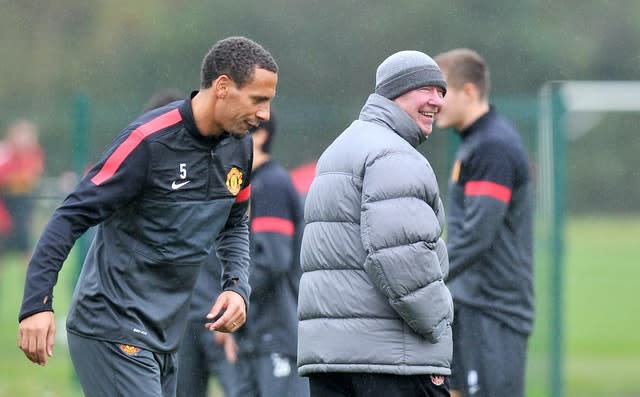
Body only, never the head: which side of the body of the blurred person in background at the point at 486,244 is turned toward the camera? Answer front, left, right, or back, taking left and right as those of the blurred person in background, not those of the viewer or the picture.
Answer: left

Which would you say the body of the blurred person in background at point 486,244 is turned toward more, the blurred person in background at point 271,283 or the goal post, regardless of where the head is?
the blurred person in background

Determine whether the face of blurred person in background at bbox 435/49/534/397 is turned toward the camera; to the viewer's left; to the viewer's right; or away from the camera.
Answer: to the viewer's left

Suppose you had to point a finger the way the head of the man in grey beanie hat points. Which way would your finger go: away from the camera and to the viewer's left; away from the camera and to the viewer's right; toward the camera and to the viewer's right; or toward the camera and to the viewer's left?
toward the camera and to the viewer's right

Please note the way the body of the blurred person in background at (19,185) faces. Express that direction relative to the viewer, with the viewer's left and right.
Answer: facing the viewer

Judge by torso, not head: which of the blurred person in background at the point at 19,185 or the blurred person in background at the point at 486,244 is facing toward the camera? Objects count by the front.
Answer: the blurred person in background at the point at 19,185

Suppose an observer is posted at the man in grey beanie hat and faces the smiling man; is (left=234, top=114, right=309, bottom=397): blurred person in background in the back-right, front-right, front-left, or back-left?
front-right

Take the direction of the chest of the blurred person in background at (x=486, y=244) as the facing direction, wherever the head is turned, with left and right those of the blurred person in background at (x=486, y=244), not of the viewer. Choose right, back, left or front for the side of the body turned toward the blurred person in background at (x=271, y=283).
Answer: front
